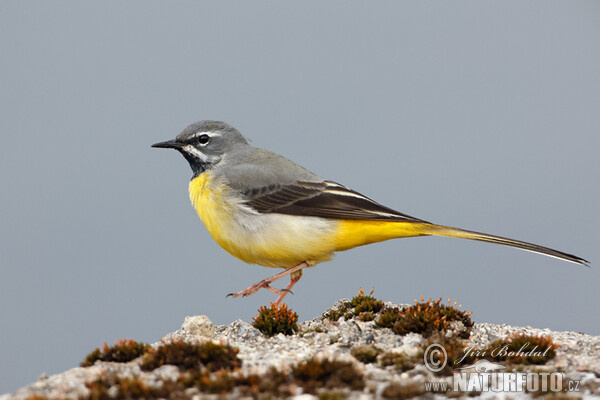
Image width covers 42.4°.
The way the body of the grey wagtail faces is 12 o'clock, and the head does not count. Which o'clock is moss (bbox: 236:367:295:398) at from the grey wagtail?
The moss is roughly at 9 o'clock from the grey wagtail.

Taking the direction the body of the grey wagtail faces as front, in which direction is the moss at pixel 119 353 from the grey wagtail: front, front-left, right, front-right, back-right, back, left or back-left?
front-left

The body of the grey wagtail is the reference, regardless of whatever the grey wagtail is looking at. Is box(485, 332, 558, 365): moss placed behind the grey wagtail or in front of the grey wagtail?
behind

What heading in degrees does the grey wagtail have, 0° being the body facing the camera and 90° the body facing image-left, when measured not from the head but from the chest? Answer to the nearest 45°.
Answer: approximately 90°

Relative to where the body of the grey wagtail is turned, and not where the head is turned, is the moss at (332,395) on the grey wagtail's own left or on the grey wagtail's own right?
on the grey wagtail's own left

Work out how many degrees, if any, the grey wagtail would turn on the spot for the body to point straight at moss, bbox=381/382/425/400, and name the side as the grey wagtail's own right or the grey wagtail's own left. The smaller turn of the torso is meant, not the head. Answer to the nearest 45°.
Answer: approximately 135° to the grey wagtail's own left

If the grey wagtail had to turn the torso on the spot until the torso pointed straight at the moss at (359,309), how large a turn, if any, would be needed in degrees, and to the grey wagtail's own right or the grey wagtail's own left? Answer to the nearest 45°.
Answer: approximately 135° to the grey wagtail's own right

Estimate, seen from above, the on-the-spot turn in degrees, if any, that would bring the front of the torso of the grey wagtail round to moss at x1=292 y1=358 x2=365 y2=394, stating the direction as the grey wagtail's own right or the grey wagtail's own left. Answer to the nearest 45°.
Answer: approximately 90° to the grey wagtail's own left

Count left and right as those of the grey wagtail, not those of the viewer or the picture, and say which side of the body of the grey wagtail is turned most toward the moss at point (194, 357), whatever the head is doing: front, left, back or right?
left

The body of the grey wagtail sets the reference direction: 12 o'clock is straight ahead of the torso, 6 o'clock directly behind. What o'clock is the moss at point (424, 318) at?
The moss is roughly at 6 o'clock from the grey wagtail.
